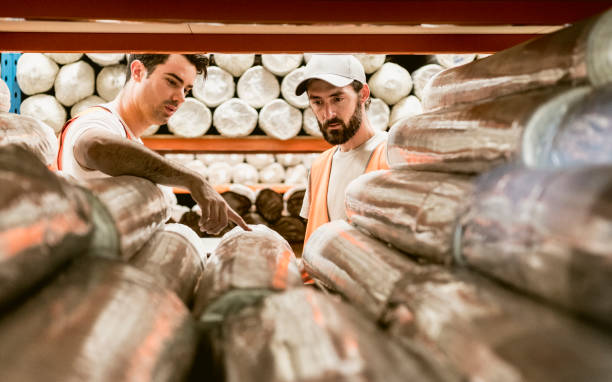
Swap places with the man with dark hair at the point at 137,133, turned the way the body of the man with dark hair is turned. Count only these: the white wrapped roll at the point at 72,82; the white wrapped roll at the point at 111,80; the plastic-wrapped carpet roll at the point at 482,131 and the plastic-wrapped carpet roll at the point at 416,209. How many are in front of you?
2

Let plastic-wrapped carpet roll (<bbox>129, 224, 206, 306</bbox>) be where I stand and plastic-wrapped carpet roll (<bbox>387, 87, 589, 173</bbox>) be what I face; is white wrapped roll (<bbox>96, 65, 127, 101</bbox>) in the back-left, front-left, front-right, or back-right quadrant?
back-left

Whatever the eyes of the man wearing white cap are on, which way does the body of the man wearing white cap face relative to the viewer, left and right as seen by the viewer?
facing the viewer and to the left of the viewer

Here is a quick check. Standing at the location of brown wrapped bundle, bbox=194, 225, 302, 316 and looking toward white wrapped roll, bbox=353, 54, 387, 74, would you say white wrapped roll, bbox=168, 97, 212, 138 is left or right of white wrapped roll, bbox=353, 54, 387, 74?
left

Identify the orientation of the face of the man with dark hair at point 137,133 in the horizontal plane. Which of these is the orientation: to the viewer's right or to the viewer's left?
to the viewer's right

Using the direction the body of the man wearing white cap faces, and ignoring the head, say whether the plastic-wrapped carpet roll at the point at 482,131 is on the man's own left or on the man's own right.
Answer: on the man's own left

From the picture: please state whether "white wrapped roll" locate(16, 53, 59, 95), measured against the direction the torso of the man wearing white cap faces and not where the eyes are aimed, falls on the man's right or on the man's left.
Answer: on the man's right

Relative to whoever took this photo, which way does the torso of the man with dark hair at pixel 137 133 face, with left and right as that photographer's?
facing the viewer and to the right of the viewer

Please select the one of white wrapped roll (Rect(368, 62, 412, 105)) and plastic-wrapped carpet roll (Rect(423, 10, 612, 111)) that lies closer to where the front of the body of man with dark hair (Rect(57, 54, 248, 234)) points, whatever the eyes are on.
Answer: the plastic-wrapped carpet roll

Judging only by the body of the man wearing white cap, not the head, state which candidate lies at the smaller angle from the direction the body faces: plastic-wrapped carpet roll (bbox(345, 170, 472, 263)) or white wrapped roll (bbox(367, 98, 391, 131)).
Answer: the plastic-wrapped carpet roll

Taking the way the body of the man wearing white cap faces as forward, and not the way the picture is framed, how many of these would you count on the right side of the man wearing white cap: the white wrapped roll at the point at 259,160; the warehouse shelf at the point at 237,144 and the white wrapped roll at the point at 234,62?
3

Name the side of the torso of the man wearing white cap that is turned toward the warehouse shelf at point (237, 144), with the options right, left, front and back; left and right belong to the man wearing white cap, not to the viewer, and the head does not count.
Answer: right

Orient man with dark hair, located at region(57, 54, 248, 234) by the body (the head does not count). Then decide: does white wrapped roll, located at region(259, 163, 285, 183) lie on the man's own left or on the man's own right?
on the man's own left

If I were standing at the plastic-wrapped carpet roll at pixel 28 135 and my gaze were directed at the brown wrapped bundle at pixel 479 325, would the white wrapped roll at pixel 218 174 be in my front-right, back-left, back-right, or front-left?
back-left
